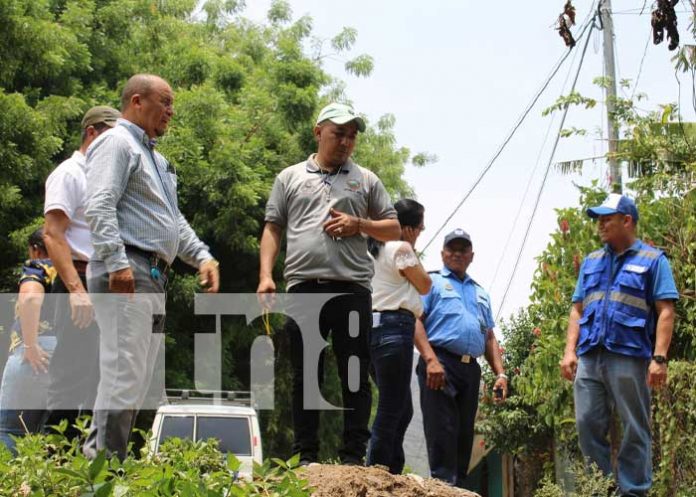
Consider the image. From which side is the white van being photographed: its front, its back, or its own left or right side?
back

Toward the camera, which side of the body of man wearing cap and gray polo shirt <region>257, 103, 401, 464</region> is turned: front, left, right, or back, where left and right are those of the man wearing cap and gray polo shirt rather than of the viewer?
front

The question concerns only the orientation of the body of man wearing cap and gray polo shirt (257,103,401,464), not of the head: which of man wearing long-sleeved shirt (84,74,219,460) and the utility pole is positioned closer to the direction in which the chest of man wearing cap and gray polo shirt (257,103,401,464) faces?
the man wearing long-sleeved shirt

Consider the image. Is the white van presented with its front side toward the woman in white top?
no

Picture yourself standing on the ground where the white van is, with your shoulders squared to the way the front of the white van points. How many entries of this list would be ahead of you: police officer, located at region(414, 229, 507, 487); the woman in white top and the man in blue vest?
0

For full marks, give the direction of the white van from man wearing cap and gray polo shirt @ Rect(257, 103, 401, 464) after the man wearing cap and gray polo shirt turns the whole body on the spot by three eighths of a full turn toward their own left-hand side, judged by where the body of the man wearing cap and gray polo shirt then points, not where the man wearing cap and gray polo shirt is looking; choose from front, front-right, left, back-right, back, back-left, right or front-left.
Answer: front-left

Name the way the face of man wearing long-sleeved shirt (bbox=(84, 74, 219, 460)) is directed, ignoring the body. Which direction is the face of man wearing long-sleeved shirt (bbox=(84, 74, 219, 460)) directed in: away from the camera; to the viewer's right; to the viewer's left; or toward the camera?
to the viewer's right

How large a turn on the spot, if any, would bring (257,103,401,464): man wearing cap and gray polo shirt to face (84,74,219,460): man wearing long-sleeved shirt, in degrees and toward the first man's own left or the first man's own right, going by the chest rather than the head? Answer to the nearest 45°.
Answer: approximately 45° to the first man's own right

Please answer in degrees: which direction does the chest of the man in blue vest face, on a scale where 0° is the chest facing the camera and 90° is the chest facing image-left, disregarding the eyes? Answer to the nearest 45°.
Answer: approximately 45°

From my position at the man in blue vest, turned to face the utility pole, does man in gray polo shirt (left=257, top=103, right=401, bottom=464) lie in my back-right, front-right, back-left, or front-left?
back-left

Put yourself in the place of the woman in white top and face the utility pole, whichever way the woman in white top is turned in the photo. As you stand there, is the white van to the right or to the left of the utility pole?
left

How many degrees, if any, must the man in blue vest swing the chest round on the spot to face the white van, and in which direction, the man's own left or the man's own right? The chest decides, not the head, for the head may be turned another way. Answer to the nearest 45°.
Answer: approximately 90° to the man's own right

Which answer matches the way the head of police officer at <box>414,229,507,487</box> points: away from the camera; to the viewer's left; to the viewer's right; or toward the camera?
toward the camera
